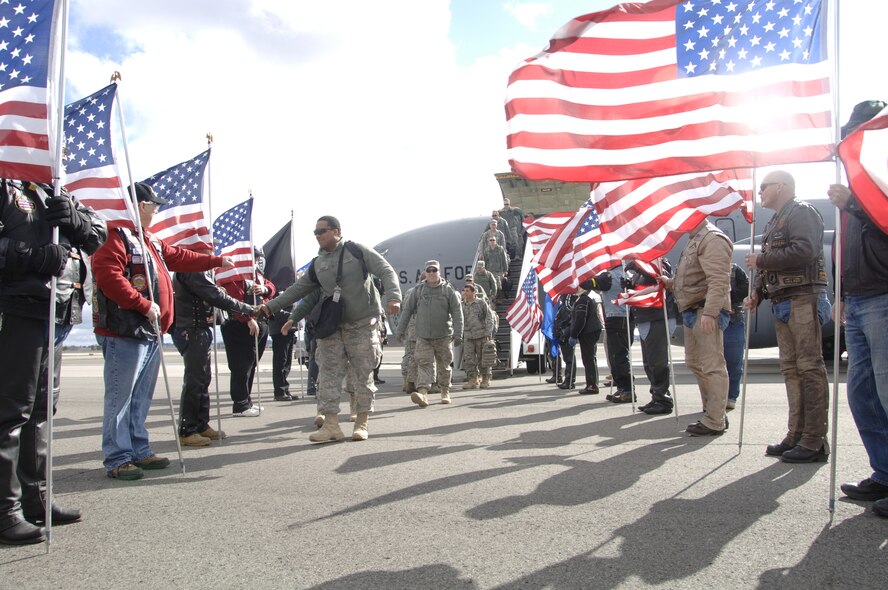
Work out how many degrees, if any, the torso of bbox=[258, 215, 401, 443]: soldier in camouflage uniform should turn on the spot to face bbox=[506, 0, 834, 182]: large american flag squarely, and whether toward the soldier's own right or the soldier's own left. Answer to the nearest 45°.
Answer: approximately 90° to the soldier's own left

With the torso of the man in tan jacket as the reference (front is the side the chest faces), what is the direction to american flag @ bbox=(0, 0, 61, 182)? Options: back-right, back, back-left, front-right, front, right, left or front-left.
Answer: front-left

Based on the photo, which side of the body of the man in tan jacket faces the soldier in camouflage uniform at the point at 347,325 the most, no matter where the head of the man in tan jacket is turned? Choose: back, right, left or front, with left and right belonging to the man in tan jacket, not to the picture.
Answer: front

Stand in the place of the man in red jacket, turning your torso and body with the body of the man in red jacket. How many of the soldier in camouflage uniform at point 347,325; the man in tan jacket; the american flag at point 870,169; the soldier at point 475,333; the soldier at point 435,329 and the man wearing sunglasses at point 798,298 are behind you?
0

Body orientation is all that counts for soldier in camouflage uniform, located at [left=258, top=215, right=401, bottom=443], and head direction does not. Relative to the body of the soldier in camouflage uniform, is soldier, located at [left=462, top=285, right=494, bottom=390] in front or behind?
behind

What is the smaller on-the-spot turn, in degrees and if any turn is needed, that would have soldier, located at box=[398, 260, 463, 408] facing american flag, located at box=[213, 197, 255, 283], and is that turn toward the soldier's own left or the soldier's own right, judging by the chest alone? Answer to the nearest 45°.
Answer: approximately 90° to the soldier's own right

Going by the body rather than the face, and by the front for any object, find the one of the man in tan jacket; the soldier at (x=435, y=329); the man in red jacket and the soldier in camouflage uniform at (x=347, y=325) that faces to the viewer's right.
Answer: the man in red jacket

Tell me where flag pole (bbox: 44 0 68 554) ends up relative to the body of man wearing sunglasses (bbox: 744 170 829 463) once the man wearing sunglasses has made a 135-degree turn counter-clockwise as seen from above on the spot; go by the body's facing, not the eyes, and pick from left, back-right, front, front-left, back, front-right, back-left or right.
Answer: right

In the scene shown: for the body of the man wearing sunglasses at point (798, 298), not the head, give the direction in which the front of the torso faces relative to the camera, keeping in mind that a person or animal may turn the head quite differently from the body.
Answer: to the viewer's left

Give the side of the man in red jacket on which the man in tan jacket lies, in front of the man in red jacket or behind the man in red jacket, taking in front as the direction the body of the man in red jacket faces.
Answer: in front

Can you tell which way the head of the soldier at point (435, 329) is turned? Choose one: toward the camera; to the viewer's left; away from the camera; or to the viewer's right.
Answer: toward the camera

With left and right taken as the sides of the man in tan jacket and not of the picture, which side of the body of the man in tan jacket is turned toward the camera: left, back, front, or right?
left

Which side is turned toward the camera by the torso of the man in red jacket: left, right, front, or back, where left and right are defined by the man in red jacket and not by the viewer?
right

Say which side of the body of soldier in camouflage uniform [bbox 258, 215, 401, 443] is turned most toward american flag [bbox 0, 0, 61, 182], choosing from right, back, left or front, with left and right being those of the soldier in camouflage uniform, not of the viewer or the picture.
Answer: front

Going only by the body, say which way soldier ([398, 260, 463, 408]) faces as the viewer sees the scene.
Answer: toward the camera

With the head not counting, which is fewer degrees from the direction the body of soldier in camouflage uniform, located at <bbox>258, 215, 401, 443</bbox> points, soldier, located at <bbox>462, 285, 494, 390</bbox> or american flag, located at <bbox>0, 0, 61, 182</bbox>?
the american flag

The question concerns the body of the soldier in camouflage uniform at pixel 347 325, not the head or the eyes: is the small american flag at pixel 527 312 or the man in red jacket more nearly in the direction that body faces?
the man in red jacket

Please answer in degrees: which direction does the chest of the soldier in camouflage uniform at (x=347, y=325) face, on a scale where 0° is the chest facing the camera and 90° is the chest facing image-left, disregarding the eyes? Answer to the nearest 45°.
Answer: approximately 45°

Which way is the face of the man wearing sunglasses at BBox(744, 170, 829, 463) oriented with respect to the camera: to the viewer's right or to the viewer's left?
to the viewer's left
